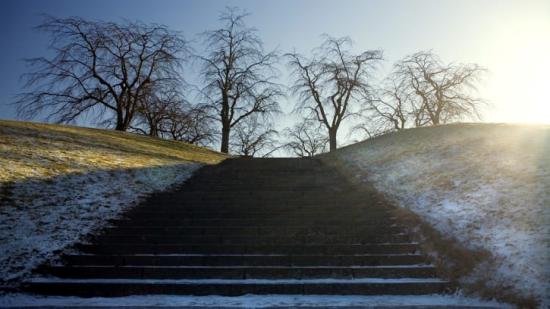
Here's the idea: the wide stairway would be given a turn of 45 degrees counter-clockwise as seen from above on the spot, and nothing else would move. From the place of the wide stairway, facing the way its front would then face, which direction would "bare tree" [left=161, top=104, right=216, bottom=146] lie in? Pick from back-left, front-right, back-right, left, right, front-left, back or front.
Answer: back-left

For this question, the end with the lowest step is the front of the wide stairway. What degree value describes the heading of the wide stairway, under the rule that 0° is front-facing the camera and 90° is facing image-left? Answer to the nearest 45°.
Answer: approximately 0°
